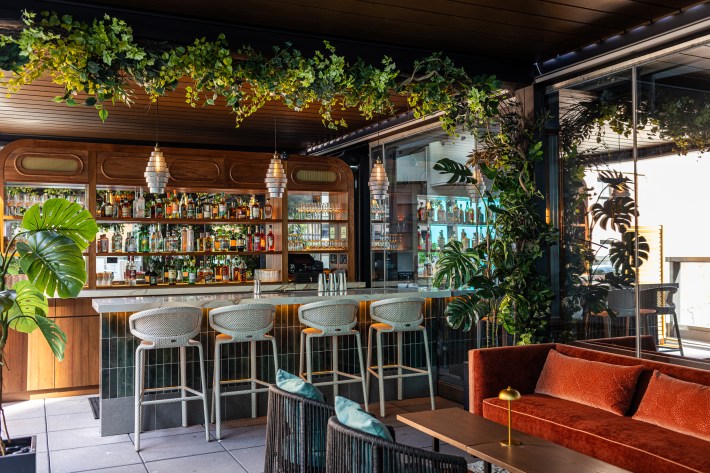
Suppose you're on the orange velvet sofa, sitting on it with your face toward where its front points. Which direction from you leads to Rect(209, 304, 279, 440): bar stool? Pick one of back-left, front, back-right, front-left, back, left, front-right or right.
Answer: front-right

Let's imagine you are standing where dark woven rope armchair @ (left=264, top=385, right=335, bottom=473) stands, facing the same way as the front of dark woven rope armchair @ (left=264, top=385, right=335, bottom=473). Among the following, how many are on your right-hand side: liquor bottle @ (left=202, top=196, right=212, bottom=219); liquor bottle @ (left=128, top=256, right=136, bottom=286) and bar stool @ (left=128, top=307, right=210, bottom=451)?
0

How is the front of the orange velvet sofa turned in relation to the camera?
facing the viewer and to the left of the viewer

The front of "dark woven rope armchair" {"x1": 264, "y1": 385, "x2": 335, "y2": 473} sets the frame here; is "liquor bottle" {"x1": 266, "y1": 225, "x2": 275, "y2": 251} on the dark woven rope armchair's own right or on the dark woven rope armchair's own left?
on the dark woven rope armchair's own left

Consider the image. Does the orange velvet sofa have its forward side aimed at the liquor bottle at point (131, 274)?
no

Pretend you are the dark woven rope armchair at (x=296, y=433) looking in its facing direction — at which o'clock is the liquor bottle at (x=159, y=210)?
The liquor bottle is roughly at 10 o'clock from the dark woven rope armchair.

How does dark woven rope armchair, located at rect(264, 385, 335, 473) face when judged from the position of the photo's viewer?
facing away from the viewer and to the right of the viewer

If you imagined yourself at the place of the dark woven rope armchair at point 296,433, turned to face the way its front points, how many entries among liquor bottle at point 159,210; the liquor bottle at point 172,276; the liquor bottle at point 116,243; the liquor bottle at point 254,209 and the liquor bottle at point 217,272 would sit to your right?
0

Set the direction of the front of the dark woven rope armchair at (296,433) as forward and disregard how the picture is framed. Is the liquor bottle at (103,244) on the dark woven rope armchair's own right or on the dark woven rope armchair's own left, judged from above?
on the dark woven rope armchair's own left

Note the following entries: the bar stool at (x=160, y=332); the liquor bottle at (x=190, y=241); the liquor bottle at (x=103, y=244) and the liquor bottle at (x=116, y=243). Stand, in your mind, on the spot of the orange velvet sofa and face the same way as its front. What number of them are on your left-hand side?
0

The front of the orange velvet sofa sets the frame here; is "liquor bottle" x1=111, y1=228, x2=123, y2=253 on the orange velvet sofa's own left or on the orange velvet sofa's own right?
on the orange velvet sofa's own right

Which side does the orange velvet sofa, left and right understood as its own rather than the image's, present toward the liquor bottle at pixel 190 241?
right

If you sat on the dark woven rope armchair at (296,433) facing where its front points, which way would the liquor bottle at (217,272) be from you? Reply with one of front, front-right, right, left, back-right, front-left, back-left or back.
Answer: front-left

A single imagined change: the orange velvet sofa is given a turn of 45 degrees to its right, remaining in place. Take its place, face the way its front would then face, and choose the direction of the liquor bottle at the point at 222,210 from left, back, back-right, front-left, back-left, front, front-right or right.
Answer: front-right

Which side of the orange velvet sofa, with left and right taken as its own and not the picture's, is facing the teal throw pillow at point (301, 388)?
front

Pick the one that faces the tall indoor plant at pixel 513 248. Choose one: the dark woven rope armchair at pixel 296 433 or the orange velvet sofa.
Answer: the dark woven rope armchair

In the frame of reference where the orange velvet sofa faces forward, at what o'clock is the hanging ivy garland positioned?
The hanging ivy garland is roughly at 1 o'clock from the orange velvet sofa.

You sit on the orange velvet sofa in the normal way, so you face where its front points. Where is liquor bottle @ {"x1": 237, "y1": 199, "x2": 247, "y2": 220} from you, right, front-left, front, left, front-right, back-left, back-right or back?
right

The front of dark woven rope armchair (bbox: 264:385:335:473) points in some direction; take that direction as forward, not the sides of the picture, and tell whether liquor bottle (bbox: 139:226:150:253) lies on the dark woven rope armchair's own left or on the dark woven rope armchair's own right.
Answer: on the dark woven rope armchair's own left
